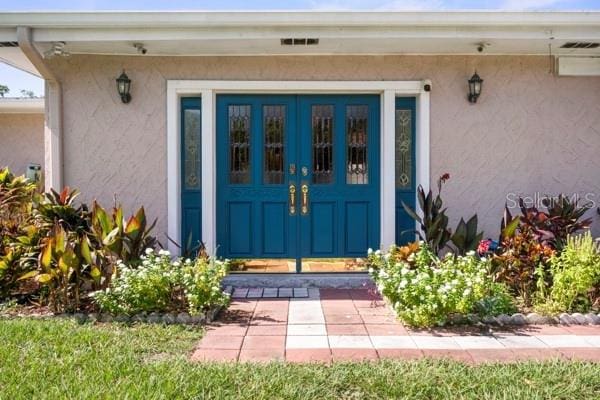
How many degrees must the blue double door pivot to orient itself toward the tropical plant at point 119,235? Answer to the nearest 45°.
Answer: approximately 45° to its right

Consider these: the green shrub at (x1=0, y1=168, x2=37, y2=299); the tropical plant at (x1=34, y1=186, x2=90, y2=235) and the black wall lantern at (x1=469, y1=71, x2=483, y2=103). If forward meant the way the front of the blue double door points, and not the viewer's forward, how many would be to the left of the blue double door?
1

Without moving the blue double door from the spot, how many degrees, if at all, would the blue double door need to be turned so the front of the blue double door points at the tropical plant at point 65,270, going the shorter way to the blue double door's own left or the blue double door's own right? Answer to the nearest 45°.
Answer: approximately 45° to the blue double door's own right

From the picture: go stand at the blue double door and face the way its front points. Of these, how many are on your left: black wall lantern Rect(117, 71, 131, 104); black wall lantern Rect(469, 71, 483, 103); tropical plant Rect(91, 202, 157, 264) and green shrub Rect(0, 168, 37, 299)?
1

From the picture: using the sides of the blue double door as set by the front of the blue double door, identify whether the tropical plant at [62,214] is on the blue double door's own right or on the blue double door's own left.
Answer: on the blue double door's own right

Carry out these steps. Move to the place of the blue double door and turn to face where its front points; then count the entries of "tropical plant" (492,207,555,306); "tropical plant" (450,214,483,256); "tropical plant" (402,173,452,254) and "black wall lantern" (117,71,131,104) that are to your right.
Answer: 1

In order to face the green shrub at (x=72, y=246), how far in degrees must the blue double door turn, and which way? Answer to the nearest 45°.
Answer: approximately 45° to its right

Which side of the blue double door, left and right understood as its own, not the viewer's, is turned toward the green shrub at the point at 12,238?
right

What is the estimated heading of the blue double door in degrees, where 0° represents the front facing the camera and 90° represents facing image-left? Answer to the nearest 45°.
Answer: approximately 0°

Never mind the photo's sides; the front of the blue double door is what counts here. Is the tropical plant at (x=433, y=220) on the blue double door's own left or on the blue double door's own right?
on the blue double door's own left

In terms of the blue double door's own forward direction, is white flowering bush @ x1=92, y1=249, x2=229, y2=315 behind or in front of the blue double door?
in front
